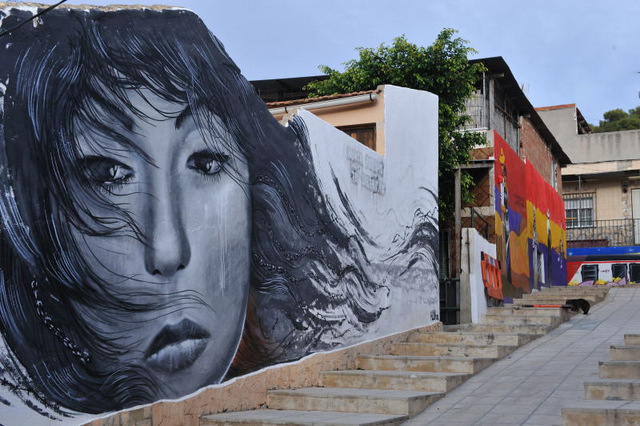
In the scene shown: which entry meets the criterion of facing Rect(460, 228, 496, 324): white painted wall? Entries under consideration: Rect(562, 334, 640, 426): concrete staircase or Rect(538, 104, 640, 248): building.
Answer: the building

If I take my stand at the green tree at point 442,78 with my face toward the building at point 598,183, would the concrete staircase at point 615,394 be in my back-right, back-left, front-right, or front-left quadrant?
back-right

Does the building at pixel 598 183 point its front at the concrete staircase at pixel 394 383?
yes
